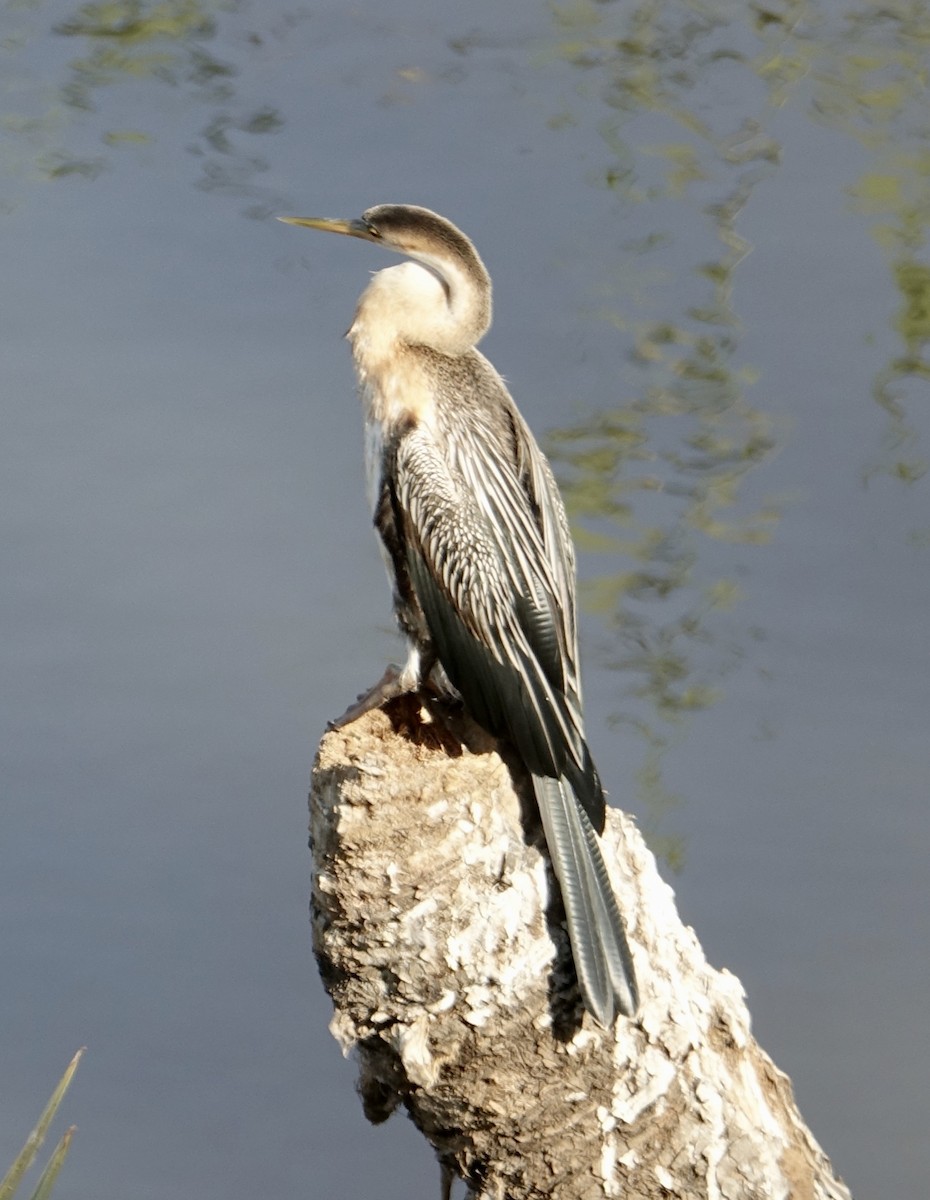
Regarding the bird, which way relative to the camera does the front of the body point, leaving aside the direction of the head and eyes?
to the viewer's left
